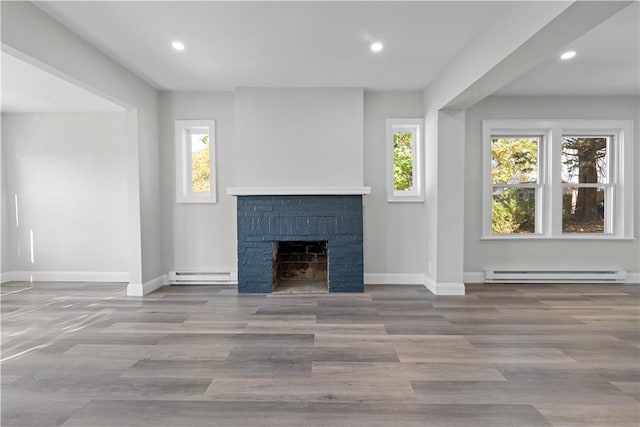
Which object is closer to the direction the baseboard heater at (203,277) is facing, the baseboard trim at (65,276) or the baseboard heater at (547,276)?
the baseboard heater

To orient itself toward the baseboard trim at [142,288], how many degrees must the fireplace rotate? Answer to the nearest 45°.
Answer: approximately 90° to its right

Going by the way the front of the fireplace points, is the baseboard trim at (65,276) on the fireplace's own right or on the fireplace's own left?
on the fireplace's own right

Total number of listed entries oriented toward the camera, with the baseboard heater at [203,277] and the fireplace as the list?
2

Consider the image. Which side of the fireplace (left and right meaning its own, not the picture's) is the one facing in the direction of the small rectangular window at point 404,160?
left

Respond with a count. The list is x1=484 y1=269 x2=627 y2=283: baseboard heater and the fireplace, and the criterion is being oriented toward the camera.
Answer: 2

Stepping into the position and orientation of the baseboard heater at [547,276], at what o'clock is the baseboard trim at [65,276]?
The baseboard trim is roughly at 2 o'clock from the baseboard heater.

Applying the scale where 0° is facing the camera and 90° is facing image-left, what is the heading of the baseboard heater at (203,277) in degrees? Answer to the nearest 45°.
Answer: approximately 0°

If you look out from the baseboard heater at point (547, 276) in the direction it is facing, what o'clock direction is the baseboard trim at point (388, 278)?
The baseboard trim is roughly at 2 o'clock from the baseboard heater.

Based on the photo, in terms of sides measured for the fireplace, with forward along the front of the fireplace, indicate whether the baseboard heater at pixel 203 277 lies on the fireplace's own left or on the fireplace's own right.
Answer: on the fireplace's own right

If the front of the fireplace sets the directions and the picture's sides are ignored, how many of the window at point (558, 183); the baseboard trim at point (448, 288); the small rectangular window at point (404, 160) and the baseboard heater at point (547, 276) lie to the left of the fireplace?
4

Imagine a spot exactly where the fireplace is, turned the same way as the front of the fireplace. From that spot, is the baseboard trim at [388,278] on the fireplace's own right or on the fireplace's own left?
on the fireplace's own left
